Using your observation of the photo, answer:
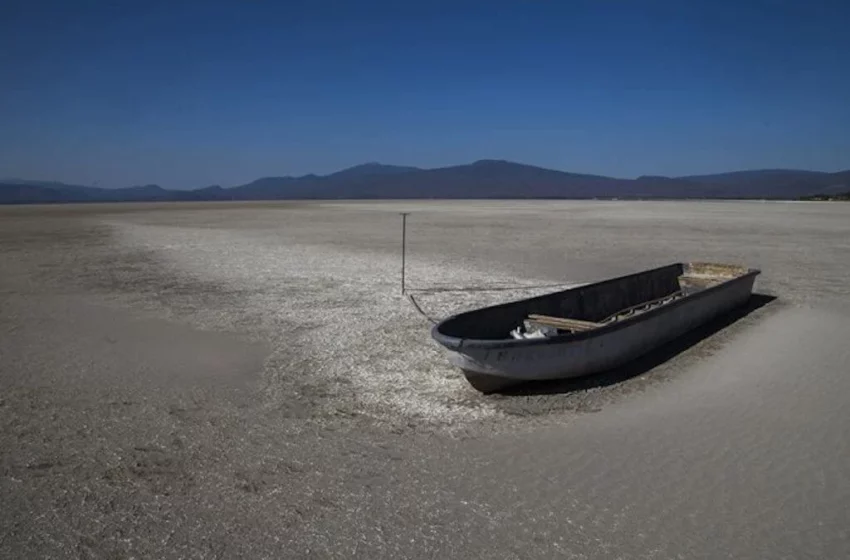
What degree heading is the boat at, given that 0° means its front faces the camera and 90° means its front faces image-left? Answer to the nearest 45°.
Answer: approximately 45°
